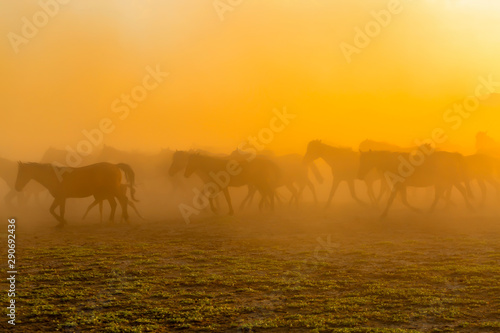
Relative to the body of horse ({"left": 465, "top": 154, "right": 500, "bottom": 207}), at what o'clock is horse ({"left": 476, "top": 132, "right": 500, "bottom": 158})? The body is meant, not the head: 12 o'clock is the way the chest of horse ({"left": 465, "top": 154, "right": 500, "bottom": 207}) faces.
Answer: horse ({"left": 476, "top": 132, "right": 500, "bottom": 158}) is roughly at 3 o'clock from horse ({"left": 465, "top": 154, "right": 500, "bottom": 207}).

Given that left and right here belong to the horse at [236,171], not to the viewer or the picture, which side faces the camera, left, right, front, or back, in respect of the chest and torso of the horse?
left

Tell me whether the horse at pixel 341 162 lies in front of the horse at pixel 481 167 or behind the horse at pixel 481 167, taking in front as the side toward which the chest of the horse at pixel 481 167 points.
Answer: in front

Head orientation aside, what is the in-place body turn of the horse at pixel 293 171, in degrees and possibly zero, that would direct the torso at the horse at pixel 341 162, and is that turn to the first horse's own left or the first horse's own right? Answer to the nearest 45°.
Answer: approximately 135° to the first horse's own left

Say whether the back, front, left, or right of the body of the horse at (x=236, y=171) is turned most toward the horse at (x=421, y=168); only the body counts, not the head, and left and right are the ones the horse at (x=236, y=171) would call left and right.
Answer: back

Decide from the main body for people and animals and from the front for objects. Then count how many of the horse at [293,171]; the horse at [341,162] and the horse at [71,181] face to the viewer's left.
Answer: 3

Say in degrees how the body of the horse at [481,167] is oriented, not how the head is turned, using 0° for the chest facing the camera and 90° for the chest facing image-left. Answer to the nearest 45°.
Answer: approximately 90°

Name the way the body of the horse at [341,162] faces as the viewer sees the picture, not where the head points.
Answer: to the viewer's left

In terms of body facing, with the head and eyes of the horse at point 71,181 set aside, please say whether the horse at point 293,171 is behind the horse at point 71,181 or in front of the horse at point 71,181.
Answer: behind

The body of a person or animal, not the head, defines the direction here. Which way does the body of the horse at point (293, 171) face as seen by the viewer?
to the viewer's left

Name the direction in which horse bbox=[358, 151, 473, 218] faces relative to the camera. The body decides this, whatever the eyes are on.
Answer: to the viewer's left

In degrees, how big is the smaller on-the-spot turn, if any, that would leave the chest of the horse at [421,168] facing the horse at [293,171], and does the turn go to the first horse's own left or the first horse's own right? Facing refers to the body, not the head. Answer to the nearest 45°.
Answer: approximately 45° to the first horse's own right

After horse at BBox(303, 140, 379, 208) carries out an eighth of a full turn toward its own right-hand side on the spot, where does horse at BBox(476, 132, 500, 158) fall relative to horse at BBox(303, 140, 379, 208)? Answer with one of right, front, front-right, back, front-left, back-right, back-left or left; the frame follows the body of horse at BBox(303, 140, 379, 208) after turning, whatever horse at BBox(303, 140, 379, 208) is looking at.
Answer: right

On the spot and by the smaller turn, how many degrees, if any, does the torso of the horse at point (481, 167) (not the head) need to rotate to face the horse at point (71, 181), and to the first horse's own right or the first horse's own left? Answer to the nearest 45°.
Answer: approximately 45° to the first horse's own left

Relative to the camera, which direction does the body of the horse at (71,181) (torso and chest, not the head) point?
to the viewer's left
